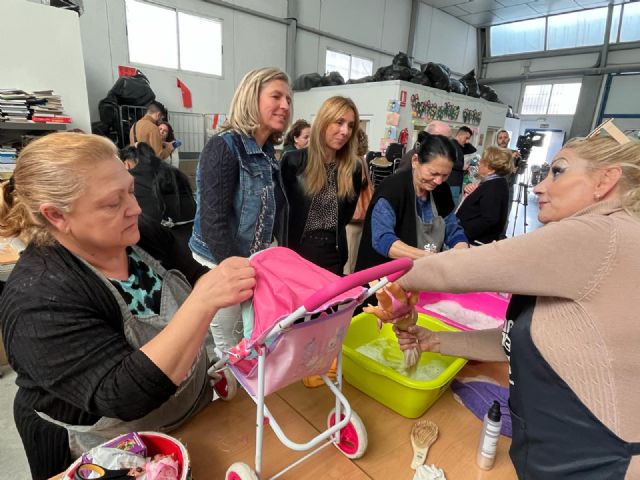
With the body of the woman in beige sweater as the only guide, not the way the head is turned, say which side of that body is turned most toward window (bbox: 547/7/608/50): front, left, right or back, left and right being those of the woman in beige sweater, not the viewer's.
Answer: right

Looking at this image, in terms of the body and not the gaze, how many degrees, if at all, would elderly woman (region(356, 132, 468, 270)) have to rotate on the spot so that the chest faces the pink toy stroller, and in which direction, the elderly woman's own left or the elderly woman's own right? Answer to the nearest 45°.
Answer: approximately 45° to the elderly woman's own right

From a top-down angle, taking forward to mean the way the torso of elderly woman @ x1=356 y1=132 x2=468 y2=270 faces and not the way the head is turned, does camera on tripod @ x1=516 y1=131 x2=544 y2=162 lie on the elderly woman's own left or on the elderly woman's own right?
on the elderly woman's own left

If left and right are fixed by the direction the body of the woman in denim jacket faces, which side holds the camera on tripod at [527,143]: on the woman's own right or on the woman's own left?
on the woman's own left

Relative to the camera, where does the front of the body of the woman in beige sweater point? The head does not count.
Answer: to the viewer's left

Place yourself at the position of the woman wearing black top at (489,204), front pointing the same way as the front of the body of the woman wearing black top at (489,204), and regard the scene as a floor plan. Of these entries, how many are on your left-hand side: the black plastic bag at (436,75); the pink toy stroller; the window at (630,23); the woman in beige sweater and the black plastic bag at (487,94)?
2

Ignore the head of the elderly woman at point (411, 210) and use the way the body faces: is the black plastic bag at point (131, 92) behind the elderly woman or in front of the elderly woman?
behind

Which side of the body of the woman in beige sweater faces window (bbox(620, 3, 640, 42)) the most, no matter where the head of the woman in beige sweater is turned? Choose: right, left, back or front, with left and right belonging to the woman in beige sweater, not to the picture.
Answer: right

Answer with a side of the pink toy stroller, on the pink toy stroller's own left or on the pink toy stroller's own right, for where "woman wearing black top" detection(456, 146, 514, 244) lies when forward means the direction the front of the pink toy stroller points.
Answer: on the pink toy stroller's own right

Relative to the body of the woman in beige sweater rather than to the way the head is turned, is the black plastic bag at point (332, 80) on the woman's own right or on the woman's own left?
on the woman's own right

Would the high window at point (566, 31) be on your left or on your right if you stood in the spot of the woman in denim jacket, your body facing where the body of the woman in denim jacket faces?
on your left

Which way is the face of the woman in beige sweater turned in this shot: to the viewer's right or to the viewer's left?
to the viewer's left

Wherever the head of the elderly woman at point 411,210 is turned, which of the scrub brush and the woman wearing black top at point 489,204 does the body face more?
the scrub brush

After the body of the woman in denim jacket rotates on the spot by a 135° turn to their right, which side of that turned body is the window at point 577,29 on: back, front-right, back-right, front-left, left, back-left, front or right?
back-right
